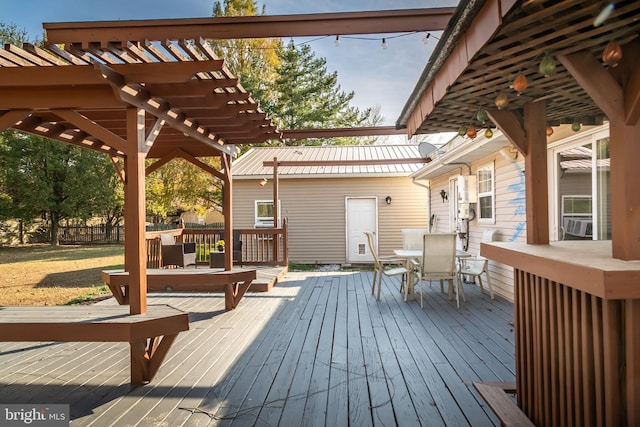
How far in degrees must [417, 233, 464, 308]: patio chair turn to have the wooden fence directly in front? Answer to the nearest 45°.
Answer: approximately 45° to its left

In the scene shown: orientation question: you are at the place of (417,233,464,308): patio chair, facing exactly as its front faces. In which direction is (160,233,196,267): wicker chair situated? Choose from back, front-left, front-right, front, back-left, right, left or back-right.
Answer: left

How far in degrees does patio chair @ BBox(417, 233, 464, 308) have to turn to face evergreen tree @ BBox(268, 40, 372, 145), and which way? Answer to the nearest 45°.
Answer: approximately 45° to its left

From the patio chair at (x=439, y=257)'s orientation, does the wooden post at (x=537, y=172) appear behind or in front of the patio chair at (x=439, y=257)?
behind

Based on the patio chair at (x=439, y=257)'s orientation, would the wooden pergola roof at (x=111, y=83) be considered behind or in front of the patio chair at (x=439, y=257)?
behind

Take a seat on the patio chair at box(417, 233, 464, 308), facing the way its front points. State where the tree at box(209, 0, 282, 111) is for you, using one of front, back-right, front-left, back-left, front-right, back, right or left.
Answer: front-left

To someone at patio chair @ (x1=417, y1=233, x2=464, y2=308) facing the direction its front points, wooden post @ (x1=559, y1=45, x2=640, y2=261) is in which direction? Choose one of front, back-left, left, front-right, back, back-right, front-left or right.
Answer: back

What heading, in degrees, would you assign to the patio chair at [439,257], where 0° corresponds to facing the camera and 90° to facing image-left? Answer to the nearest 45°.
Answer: approximately 180°

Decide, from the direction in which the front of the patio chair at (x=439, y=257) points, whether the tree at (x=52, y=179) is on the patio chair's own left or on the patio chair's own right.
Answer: on the patio chair's own left

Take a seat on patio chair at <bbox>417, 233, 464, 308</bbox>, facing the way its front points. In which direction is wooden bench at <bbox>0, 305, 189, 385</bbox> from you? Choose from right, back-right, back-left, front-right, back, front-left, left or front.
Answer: back-left

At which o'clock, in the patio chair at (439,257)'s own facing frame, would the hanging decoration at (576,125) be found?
The hanging decoration is roughly at 5 o'clock from the patio chair.

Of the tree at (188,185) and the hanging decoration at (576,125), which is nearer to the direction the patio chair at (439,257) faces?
the tree
